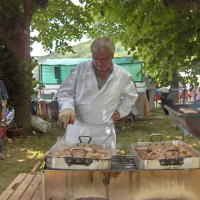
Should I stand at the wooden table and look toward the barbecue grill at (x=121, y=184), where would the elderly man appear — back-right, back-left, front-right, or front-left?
front-left

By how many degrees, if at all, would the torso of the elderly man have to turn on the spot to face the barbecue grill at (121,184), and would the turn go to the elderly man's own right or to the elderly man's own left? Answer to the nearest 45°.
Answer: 0° — they already face it

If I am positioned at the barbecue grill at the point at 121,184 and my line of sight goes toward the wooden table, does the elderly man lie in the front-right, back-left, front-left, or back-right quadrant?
front-right

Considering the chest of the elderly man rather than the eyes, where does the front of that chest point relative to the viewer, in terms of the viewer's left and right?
facing the viewer
